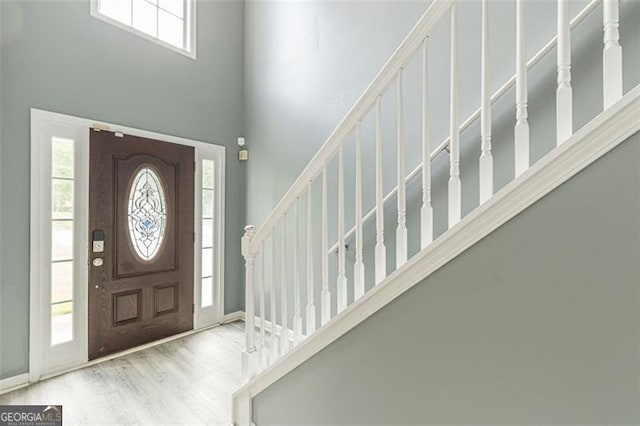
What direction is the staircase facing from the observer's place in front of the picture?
facing away from the viewer and to the left of the viewer

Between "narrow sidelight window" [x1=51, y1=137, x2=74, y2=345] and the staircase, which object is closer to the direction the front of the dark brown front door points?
the staircase
